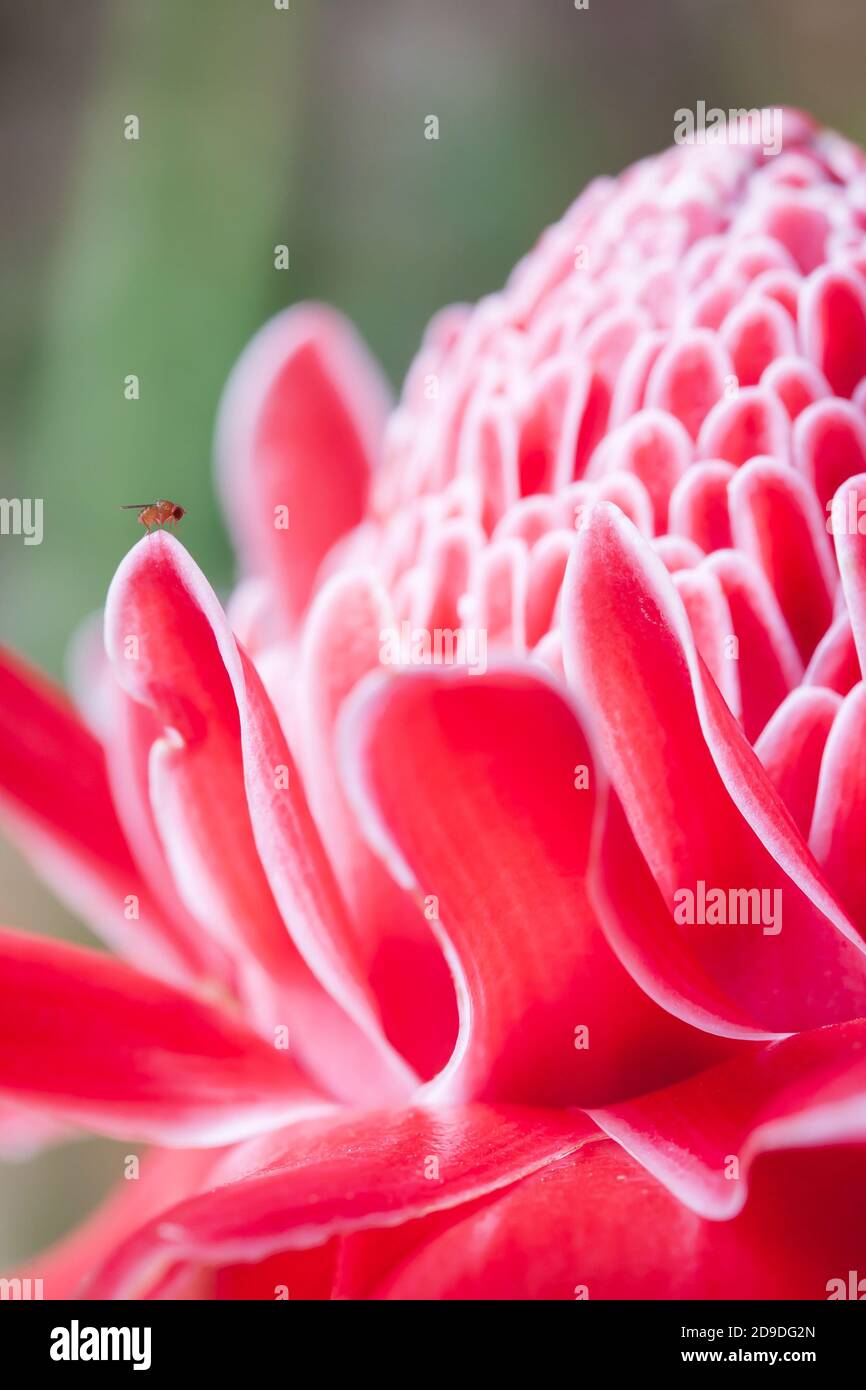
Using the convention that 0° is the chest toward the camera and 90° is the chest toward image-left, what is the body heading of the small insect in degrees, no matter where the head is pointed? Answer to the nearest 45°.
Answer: approximately 270°
